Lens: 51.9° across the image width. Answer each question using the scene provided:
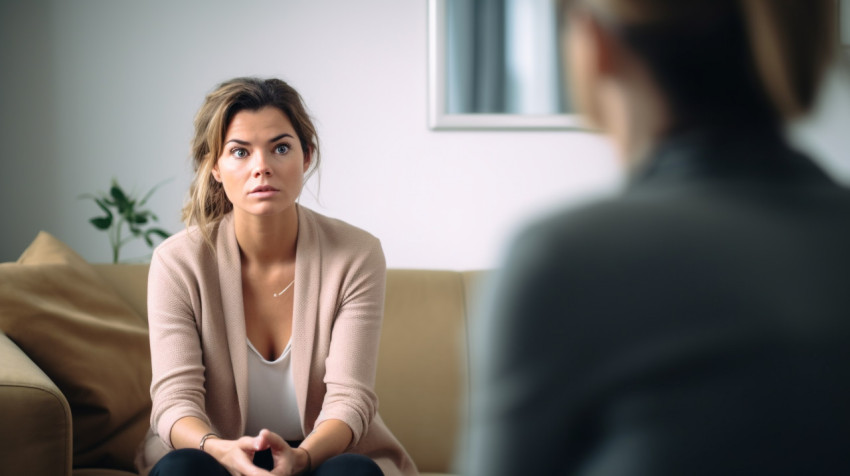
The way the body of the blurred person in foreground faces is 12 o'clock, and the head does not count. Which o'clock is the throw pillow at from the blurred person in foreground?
The throw pillow is roughly at 12 o'clock from the blurred person in foreground.

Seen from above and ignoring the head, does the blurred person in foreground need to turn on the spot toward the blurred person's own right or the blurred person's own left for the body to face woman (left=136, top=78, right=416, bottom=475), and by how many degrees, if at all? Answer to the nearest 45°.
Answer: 0° — they already face them

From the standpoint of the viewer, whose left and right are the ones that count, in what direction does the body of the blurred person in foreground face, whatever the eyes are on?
facing away from the viewer and to the left of the viewer

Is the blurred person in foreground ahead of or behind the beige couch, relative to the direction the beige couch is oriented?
ahead

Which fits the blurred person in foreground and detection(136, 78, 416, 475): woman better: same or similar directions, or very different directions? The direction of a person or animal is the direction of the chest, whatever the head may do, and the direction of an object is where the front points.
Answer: very different directions

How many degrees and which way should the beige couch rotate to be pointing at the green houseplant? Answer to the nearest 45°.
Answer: approximately 135° to its right

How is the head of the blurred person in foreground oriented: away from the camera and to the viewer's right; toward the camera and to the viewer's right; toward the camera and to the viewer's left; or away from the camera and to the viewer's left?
away from the camera and to the viewer's left

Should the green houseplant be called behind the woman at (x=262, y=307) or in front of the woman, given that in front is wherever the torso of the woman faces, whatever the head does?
behind

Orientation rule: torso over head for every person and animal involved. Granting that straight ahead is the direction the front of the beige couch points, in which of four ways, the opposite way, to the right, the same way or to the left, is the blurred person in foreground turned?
the opposite way
